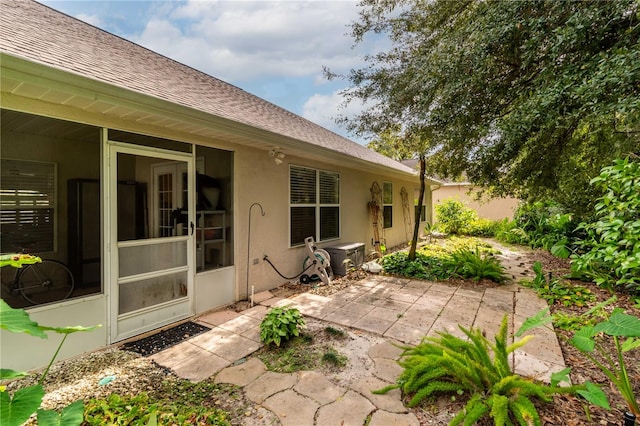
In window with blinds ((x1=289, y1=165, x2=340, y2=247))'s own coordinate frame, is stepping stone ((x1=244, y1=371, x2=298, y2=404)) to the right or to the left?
on its right

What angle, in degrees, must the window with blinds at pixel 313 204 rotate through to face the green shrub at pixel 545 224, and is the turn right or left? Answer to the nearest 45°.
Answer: approximately 45° to its left

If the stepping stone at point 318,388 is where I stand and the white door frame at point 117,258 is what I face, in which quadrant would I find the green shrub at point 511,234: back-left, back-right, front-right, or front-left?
back-right

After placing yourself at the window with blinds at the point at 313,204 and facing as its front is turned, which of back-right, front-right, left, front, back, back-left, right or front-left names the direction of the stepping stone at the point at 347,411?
front-right

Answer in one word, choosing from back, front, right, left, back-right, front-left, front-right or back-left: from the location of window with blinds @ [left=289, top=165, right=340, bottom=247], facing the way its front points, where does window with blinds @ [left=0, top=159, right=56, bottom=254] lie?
right

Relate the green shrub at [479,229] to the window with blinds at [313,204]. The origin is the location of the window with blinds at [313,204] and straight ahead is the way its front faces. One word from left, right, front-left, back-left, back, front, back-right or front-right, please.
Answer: left

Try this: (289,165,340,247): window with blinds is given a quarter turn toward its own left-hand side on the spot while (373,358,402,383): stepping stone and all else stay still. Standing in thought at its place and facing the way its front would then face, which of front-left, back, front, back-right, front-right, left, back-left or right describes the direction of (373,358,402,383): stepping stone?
back-right

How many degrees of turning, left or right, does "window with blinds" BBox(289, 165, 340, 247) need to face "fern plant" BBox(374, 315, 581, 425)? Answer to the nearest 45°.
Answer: approximately 45° to its right

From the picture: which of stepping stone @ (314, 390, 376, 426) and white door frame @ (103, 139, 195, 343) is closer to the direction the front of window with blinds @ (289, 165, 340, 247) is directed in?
the stepping stone

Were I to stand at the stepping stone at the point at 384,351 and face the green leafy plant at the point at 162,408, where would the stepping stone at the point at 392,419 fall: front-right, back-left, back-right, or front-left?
front-left

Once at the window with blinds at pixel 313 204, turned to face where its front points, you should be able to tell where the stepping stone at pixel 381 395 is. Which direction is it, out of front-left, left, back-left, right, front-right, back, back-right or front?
front-right

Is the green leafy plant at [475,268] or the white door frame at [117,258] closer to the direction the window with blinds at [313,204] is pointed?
the green leafy plant

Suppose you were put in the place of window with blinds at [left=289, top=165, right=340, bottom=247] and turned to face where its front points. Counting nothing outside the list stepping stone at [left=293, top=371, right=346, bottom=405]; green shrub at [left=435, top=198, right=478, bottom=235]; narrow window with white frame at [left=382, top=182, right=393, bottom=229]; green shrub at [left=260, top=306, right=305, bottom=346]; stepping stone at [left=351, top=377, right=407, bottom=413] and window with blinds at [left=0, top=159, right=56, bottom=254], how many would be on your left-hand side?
2

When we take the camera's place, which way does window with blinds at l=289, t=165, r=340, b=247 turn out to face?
facing the viewer and to the right of the viewer

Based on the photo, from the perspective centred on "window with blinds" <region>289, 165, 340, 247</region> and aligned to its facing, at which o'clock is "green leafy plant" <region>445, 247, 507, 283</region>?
The green leafy plant is roughly at 11 o'clock from the window with blinds.
